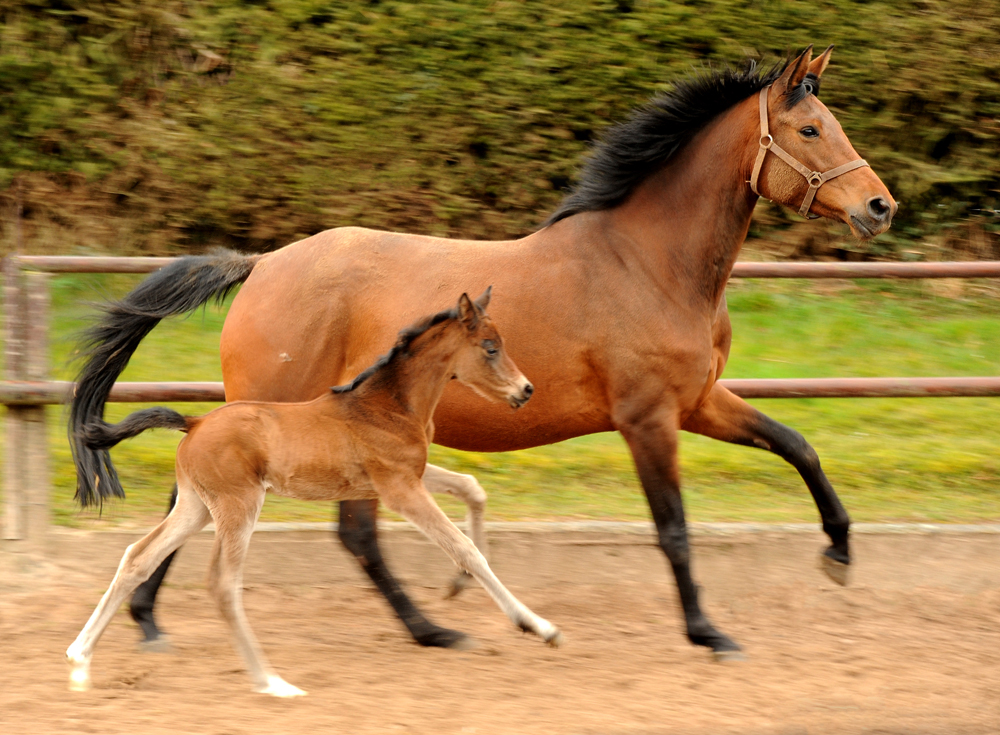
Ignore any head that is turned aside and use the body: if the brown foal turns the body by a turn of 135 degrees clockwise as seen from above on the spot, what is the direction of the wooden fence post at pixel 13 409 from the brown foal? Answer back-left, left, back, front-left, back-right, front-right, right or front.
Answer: right

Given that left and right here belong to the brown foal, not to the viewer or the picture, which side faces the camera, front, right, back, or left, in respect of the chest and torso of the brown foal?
right

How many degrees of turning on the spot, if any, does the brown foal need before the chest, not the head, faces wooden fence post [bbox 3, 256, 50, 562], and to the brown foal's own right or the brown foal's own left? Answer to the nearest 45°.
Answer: approximately 135° to the brown foal's own left

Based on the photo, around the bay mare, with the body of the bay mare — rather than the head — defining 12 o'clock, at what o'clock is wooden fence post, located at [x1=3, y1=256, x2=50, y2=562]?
The wooden fence post is roughly at 6 o'clock from the bay mare.

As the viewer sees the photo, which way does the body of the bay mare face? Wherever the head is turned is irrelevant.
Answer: to the viewer's right

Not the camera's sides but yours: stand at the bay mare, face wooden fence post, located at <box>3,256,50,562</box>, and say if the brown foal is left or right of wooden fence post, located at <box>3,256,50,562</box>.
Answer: left

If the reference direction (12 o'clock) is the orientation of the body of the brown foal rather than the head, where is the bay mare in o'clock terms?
The bay mare is roughly at 11 o'clock from the brown foal.

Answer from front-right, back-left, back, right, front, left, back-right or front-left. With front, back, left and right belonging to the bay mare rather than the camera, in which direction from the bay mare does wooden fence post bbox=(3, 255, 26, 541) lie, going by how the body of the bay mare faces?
back

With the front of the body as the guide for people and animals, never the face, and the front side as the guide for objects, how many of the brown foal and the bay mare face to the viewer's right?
2
